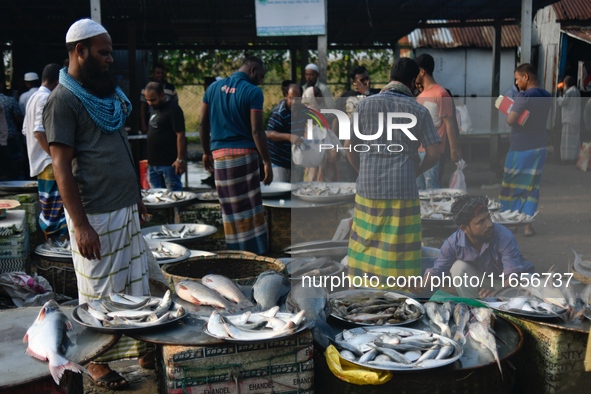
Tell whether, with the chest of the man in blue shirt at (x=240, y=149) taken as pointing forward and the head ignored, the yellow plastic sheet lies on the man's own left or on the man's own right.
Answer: on the man's own right

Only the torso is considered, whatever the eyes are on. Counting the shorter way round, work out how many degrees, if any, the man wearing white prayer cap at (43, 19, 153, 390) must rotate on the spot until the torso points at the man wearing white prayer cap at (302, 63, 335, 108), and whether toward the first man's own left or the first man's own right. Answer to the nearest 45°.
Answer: approximately 90° to the first man's own left

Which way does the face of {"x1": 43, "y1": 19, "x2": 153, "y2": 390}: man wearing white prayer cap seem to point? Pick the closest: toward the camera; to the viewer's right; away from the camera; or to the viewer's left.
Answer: to the viewer's right

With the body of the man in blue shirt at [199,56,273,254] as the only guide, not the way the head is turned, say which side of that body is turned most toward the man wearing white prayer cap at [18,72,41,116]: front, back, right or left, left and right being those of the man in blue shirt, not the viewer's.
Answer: left

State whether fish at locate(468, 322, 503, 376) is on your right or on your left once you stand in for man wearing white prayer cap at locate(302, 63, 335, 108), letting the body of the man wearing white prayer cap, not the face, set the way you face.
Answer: on your left

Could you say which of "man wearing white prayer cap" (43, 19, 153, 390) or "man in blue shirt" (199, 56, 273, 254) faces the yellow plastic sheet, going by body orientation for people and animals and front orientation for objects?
the man wearing white prayer cap

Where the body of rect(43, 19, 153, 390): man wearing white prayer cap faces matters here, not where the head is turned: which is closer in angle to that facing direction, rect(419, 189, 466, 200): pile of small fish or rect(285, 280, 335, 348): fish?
the fish

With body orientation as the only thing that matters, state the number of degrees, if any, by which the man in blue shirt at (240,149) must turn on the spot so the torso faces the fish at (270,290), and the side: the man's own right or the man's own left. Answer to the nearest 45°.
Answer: approximately 135° to the man's own right

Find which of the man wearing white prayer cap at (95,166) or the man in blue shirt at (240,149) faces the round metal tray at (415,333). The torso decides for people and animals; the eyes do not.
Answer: the man wearing white prayer cap

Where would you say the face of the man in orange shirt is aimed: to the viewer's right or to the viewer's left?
to the viewer's left

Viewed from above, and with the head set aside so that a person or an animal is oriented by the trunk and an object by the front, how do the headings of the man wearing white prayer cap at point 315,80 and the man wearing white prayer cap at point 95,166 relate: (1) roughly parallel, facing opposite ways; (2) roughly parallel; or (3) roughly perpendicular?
roughly perpendicular

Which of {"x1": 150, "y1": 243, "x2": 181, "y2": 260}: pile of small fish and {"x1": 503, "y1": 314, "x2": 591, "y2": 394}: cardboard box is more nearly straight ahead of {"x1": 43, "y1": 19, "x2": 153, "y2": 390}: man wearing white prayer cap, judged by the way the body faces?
the cardboard box

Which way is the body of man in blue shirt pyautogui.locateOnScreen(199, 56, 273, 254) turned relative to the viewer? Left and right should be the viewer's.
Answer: facing away from the viewer and to the right of the viewer

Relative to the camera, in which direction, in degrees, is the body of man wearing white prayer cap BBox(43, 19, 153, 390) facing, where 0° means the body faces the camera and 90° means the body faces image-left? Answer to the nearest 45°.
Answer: approximately 315°
